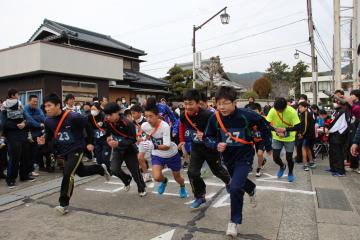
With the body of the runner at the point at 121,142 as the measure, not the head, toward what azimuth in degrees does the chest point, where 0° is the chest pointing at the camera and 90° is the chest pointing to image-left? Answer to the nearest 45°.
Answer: approximately 45°

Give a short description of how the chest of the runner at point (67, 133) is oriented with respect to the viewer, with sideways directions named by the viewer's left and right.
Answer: facing the viewer and to the left of the viewer

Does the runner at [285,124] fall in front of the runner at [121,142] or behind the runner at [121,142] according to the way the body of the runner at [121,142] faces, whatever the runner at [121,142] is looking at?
behind

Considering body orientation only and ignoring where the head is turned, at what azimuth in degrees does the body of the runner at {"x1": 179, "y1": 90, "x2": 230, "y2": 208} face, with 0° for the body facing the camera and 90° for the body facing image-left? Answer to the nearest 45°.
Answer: approximately 45°

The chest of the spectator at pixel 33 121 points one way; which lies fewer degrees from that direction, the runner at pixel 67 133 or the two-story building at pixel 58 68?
the runner

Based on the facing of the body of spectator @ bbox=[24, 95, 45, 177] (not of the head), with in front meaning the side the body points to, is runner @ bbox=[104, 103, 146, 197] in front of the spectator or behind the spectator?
in front

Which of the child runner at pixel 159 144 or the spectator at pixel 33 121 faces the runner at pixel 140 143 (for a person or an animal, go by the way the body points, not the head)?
the spectator

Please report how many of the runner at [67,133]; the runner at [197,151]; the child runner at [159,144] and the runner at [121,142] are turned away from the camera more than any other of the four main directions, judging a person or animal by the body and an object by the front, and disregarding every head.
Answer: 0

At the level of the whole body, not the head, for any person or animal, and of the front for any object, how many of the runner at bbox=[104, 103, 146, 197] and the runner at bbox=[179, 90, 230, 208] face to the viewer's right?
0

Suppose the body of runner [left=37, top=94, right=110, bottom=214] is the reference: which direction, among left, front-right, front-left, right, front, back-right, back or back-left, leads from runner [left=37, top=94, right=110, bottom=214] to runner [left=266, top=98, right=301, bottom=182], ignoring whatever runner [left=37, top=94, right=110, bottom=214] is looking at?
back-left

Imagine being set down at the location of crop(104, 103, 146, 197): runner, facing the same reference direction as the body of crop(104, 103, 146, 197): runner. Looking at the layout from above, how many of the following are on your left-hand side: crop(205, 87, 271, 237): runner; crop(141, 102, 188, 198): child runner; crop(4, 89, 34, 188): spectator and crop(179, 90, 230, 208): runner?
3

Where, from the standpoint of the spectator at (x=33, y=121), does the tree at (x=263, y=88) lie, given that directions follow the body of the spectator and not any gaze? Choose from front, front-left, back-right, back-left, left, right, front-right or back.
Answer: left

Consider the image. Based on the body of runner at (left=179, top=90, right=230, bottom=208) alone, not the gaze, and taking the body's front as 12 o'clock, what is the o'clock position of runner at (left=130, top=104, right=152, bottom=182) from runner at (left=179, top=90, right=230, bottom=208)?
runner at (left=130, top=104, right=152, bottom=182) is roughly at 3 o'clock from runner at (left=179, top=90, right=230, bottom=208).

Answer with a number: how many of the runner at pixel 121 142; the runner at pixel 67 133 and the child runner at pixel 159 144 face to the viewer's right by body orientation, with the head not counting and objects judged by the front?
0

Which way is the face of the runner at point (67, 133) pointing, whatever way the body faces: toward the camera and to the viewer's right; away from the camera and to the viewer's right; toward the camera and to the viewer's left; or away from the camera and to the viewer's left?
toward the camera and to the viewer's left

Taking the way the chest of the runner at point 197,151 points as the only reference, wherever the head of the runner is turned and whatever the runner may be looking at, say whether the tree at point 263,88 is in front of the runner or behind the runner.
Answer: behind

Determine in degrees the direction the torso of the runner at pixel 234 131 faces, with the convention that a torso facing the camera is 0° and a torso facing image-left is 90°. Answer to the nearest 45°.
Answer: approximately 45°

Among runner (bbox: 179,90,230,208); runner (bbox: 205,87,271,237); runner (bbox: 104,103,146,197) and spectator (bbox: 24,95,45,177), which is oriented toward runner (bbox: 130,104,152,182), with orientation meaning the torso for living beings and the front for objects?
the spectator
